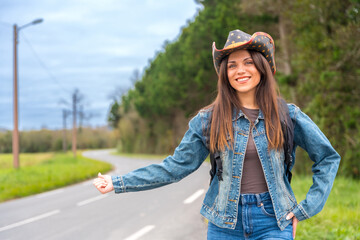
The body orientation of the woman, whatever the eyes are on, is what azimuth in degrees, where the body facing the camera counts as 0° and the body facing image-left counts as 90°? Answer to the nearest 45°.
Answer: approximately 0°
